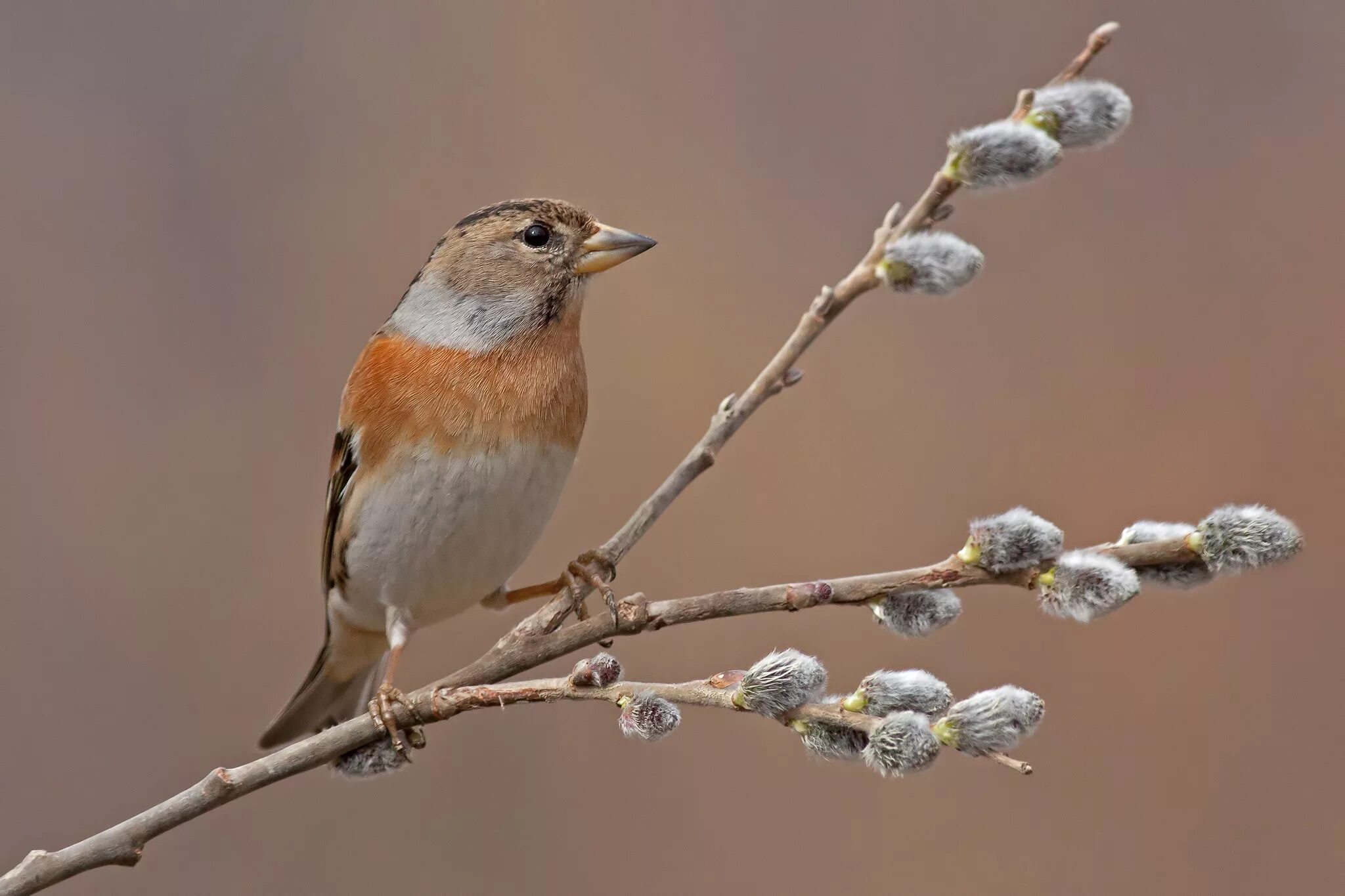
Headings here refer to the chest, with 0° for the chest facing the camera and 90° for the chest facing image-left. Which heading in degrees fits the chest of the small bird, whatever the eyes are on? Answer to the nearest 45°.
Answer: approximately 315°
